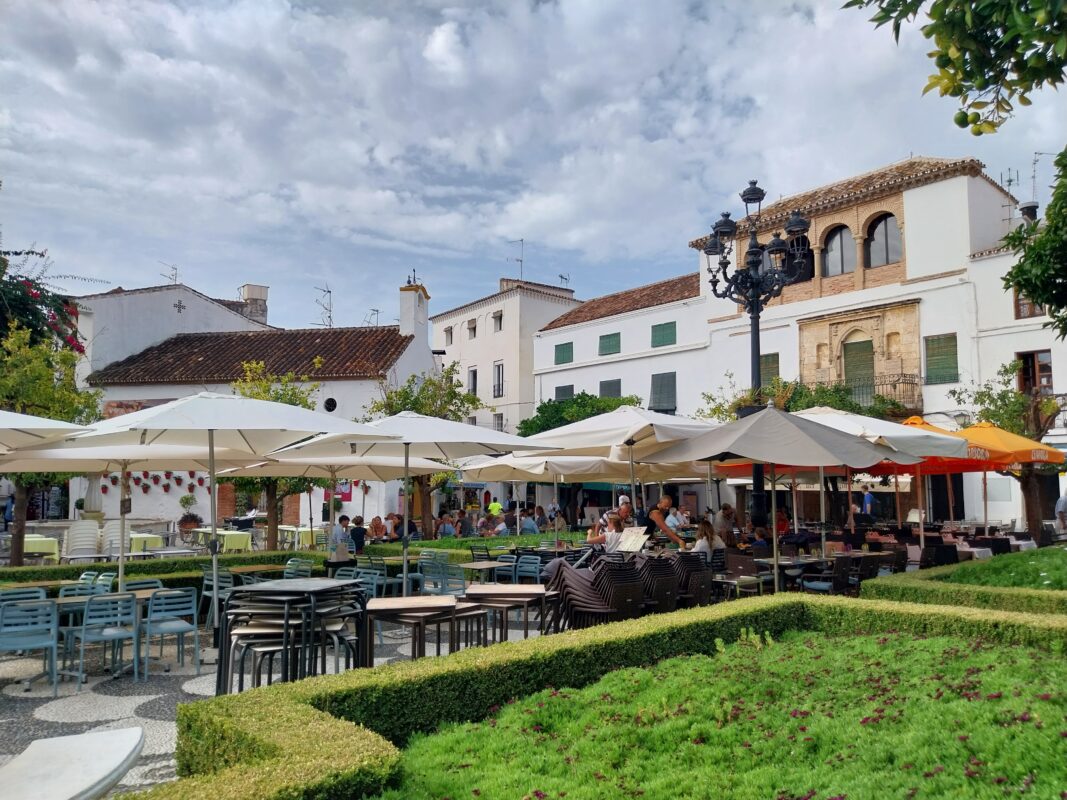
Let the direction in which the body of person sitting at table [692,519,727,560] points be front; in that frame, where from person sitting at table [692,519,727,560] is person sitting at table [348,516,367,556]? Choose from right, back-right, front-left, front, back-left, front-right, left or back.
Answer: front-left

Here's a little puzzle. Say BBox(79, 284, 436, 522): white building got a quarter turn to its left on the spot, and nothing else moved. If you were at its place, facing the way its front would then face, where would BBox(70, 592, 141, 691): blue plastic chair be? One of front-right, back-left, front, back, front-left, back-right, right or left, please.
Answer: back-right

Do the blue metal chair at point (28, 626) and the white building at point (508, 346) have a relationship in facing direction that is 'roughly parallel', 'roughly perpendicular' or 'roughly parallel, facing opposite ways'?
roughly perpendicular

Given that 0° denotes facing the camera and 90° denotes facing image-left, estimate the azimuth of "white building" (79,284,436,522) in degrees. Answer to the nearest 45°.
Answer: approximately 315°

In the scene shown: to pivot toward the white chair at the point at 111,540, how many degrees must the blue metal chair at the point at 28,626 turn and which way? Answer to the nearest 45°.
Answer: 0° — it already faces it

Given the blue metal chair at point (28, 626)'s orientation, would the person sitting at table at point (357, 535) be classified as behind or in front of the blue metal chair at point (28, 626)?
in front
